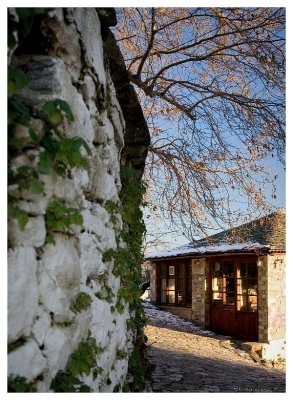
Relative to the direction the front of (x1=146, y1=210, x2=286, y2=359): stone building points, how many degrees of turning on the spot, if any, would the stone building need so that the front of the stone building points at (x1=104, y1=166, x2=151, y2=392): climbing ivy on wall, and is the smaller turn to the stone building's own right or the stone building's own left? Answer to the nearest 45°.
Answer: approximately 45° to the stone building's own left

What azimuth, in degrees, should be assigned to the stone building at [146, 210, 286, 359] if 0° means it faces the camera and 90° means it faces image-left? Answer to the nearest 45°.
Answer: approximately 45°

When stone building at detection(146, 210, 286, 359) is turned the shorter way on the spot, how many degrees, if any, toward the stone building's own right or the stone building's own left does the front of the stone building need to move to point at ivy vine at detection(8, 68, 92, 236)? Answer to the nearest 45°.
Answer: approximately 45° to the stone building's own left

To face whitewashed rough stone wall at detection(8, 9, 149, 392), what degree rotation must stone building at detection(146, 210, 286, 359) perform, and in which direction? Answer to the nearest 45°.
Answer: approximately 45° to its left

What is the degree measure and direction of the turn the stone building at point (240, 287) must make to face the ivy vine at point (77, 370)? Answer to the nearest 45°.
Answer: approximately 45° to its left
